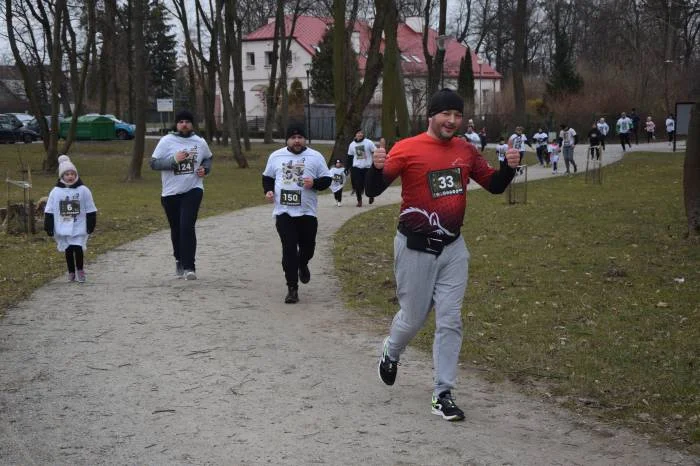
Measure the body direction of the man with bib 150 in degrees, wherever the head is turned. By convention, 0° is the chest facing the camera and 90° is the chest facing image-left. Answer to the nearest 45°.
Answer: approximately 0°

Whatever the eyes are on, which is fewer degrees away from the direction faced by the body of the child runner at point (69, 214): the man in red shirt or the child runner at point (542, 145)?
the man in red shirt

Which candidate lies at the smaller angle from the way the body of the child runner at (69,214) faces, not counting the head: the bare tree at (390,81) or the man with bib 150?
the man with bib 150

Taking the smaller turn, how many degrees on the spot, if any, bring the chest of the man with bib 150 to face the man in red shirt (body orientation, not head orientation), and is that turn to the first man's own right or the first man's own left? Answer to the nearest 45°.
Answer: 0° — they already face them

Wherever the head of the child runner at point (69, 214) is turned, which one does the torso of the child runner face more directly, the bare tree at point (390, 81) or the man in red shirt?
the man in red shirt

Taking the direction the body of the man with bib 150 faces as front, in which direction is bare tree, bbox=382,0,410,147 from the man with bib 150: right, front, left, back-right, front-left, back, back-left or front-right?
back

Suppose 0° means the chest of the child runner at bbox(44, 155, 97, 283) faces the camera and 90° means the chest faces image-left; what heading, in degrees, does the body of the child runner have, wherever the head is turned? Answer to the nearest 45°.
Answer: approximately 0°

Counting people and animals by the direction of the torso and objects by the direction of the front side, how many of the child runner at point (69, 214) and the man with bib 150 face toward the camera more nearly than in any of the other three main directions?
2
